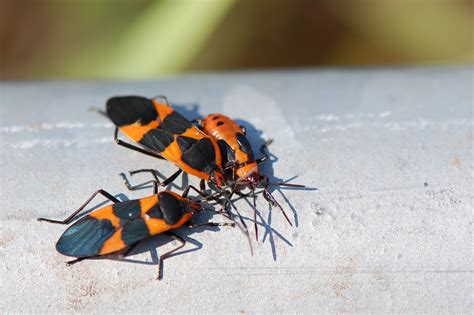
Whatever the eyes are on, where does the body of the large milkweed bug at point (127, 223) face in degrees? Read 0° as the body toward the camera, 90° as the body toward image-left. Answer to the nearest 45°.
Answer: approximately 270°

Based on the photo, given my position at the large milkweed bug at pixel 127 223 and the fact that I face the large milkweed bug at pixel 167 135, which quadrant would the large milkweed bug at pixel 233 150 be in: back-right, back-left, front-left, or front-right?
front-right

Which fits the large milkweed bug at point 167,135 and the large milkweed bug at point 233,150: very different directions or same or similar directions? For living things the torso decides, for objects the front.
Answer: same or similar directions

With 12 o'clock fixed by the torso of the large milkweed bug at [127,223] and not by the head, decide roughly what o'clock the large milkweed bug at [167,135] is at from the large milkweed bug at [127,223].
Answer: the large milkweed bug at [167,135] is roughly at 9 o'clock from the large milkweed bug at [127,223].

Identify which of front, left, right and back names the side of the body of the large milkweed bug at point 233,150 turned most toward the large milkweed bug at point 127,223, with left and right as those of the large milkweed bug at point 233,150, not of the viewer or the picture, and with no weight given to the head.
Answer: right

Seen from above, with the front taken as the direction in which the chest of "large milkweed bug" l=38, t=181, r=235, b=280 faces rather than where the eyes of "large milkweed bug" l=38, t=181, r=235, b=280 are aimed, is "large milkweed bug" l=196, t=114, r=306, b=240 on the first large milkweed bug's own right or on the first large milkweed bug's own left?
on the first large milkweed bug's own left

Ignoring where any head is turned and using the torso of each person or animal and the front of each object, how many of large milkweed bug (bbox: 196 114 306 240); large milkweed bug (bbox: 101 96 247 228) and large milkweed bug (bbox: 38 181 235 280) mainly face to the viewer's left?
0
